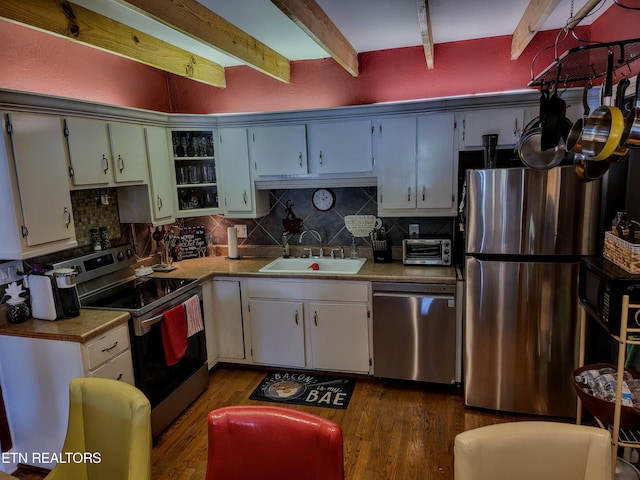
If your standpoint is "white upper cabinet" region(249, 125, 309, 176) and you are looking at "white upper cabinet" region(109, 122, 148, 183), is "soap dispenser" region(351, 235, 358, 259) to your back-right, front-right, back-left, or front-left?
back-left

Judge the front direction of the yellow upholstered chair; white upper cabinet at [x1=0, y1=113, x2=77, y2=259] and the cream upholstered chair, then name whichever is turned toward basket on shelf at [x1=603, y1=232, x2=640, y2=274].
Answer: the white upper cabinet

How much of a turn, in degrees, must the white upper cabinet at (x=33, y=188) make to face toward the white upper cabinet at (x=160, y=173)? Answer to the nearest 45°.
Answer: approximately 90° to its left

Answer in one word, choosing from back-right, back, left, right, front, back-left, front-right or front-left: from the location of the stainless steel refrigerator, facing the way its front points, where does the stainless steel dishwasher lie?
right

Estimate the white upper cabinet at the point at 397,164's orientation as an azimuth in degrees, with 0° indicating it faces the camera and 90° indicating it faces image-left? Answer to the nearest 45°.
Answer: approximately 0°

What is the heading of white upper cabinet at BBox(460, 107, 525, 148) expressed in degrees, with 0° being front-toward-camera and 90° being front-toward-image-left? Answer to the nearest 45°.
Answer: approximately 0°

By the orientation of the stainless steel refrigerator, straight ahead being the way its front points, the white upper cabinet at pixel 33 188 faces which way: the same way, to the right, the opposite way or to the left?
to the left

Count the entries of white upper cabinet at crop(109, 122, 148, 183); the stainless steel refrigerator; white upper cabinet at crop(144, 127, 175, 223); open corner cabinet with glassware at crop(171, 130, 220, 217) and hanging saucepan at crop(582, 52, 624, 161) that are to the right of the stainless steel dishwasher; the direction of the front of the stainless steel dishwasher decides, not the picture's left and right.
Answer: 3

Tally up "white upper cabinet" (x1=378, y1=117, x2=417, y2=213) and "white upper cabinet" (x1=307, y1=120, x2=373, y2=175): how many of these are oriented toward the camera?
2
